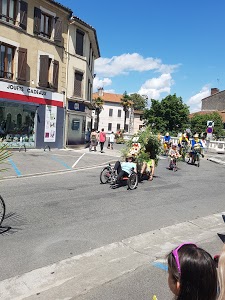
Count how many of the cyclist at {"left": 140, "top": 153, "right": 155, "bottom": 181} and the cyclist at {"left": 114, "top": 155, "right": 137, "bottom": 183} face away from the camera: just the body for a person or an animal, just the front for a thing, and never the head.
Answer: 0

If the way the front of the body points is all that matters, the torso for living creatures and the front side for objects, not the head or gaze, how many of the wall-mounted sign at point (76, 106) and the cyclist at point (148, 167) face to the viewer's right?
0

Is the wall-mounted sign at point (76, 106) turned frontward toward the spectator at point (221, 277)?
yes

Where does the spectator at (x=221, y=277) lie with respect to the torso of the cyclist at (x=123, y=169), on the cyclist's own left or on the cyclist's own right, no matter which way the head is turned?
on the cyclist's own left

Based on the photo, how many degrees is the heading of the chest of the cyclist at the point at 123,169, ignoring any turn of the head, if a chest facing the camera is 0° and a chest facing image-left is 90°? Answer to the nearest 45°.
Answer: approximately 45°

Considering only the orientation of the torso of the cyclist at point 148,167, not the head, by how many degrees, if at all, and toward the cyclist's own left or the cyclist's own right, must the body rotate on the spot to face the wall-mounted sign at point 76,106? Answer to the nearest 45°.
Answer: approximately 90° to the cyclist's own right

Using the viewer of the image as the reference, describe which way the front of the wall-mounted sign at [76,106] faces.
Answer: facing the viewer

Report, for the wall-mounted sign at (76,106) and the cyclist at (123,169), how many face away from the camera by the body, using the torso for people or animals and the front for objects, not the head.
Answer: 0

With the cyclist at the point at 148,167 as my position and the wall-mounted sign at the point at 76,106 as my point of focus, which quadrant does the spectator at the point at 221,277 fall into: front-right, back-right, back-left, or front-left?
back-left

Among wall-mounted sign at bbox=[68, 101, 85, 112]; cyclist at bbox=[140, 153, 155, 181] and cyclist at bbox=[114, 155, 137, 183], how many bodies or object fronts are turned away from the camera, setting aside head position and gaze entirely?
0

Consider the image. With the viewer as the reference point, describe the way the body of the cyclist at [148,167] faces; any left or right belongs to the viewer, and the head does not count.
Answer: facing the viewer and to the left of the viewer
